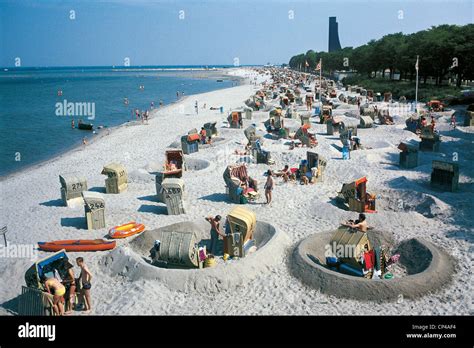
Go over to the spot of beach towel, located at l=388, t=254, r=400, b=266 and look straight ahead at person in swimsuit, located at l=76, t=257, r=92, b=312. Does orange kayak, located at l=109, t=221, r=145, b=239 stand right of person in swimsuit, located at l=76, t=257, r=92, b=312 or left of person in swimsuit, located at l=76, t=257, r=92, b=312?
right

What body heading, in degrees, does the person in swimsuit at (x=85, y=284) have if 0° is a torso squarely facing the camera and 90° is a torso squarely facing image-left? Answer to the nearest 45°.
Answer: approximately 90°

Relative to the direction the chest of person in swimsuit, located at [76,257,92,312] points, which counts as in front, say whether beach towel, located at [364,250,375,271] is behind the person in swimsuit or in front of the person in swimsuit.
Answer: behind

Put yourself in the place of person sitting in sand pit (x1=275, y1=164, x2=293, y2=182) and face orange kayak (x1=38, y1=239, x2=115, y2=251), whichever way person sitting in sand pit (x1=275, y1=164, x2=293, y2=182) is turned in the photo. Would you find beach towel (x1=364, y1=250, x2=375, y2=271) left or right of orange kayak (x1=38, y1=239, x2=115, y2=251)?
left

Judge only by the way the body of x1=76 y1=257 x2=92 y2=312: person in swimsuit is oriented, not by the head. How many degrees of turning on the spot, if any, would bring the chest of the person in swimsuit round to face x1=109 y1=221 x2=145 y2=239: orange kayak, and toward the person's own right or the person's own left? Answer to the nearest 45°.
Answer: approximately 90° to the person's own right

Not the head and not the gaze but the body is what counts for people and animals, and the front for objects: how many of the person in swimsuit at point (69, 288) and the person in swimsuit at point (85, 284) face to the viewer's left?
2

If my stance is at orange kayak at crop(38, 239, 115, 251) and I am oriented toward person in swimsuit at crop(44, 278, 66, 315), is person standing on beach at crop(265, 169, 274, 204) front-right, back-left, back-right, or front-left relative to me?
back-left

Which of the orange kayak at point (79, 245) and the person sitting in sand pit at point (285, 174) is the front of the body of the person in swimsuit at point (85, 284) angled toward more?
the orange kayak

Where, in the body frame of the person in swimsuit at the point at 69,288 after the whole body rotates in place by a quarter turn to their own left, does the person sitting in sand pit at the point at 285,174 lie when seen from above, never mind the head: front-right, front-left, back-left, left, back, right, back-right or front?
back-left

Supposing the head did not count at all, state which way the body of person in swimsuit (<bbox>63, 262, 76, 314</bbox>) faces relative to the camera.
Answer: to the viewer's left

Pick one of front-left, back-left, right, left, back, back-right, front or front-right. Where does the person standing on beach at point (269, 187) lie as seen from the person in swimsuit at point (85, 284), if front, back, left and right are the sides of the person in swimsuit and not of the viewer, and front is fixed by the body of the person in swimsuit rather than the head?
back-right
